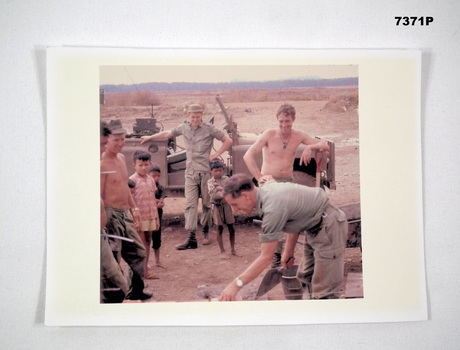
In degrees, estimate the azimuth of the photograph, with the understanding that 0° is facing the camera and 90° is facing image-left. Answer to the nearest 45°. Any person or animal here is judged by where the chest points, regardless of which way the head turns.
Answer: approximately 0°
